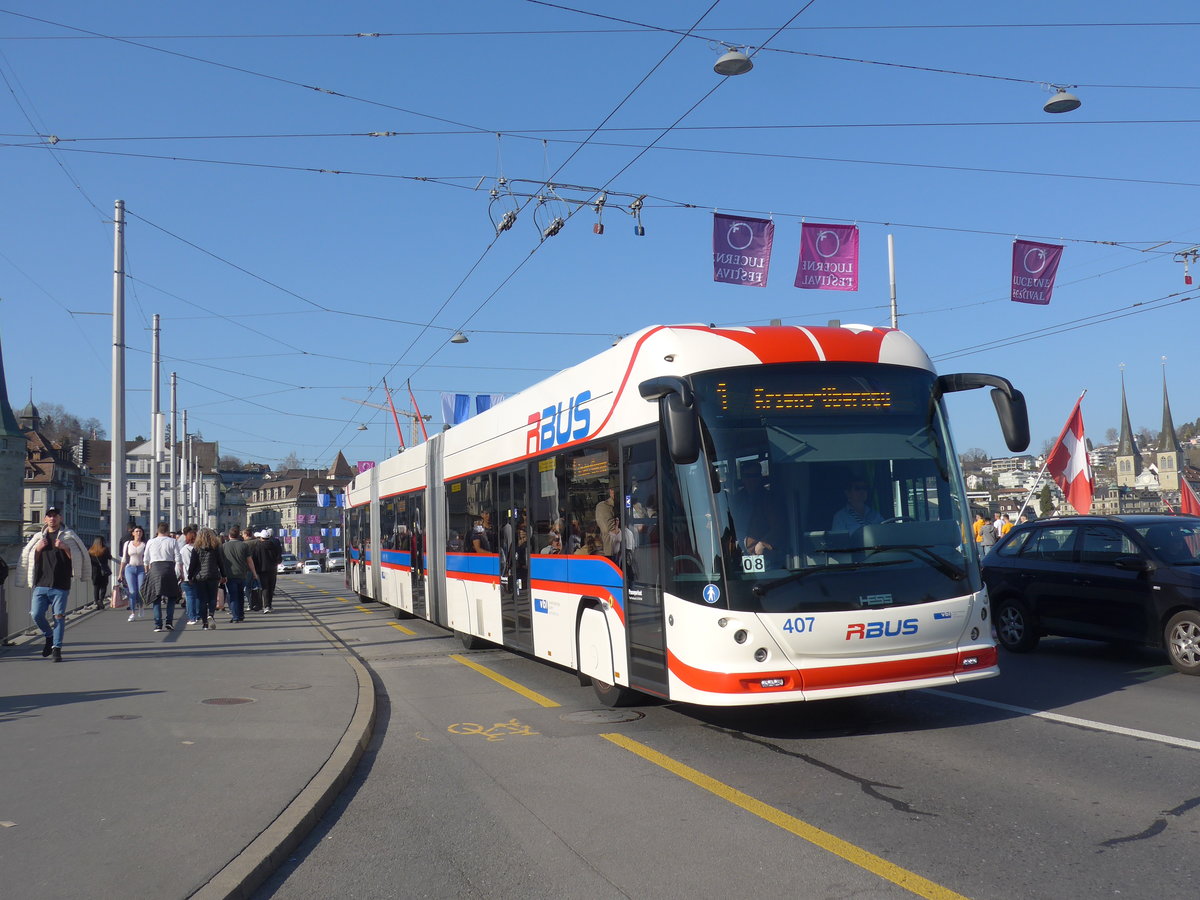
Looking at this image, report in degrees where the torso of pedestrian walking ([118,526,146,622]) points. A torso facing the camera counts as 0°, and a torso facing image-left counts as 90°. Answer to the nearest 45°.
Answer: approximately 0°

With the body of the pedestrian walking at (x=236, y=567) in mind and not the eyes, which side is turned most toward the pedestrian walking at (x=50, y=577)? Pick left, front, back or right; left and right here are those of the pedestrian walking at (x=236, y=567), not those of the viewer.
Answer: back

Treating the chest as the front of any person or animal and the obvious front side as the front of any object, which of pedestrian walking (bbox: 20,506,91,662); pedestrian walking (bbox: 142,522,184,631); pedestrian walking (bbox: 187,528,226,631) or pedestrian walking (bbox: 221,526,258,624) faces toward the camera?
pedestrian walking (bbox: 20,506,91,662)

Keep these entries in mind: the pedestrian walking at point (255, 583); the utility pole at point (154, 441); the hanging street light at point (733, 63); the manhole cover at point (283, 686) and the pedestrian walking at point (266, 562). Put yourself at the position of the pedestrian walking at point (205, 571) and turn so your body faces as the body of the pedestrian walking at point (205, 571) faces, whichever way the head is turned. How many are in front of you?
3

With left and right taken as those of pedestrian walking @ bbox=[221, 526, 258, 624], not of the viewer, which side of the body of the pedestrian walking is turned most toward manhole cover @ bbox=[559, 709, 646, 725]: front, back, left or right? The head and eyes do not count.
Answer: back

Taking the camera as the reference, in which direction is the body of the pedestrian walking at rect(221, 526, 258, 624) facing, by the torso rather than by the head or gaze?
away from the camera

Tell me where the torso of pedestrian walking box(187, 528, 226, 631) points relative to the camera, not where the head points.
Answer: away from the camera
